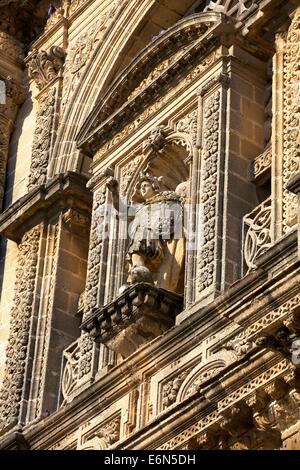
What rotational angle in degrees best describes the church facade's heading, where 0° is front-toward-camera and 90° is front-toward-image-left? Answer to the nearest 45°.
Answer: approximately 45°

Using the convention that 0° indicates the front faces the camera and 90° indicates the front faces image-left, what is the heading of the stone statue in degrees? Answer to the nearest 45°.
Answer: approximately 45°
